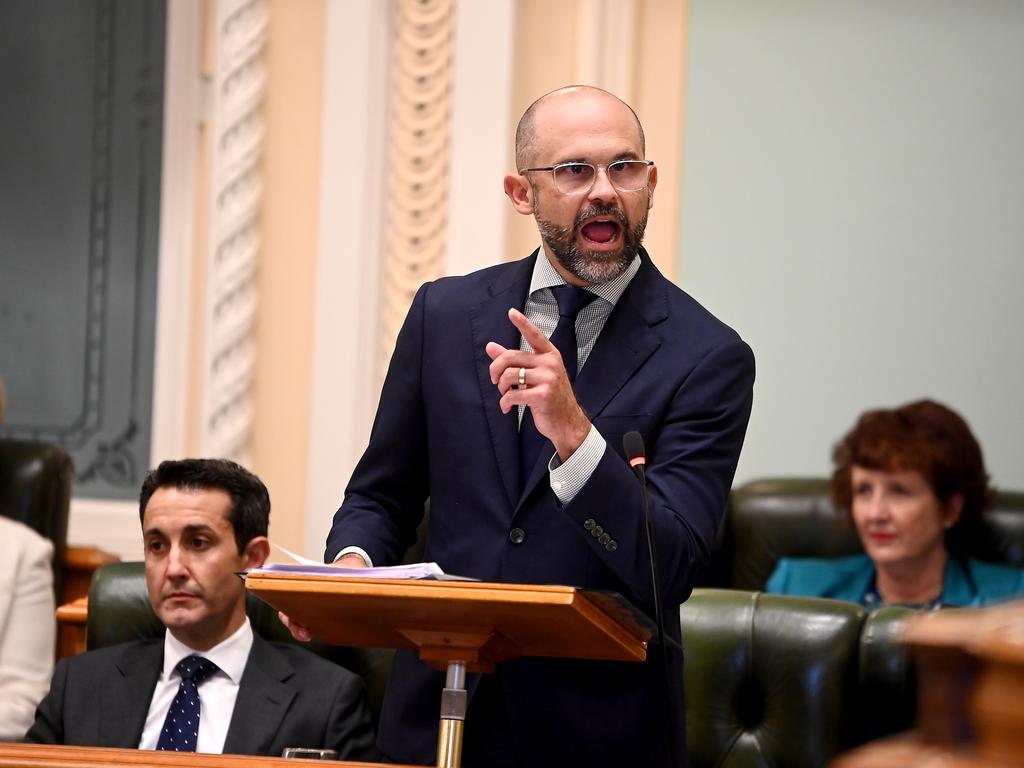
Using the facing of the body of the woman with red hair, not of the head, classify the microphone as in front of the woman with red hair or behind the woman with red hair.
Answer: in front

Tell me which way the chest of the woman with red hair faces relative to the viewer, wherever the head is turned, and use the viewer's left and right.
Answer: facing the viewer and to the left of the viewer

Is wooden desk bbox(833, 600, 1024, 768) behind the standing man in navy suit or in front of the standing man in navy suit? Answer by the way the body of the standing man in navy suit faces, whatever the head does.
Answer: in front

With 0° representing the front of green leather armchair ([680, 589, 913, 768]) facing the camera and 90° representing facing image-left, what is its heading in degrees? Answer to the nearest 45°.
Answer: approximately 0°

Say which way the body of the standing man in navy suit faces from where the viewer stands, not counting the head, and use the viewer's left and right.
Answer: facing the viewer

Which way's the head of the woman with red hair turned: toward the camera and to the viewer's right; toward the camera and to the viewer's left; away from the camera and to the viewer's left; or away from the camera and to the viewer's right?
toward the camera and to the viewer's left

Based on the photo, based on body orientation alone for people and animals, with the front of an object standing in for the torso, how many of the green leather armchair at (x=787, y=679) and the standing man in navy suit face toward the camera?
2

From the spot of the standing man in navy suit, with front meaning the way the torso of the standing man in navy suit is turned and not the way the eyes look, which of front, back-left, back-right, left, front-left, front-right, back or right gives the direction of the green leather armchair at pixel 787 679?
back-left

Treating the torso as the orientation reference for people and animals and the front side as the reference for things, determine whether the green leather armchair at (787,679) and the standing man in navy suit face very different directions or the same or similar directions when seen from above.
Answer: same or similar directions

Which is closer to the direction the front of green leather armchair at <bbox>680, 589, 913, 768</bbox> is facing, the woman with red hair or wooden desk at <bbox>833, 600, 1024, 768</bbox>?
the wooden desk

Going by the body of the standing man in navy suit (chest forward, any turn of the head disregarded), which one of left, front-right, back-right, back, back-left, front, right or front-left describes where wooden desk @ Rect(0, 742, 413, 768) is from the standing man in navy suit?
front-right
